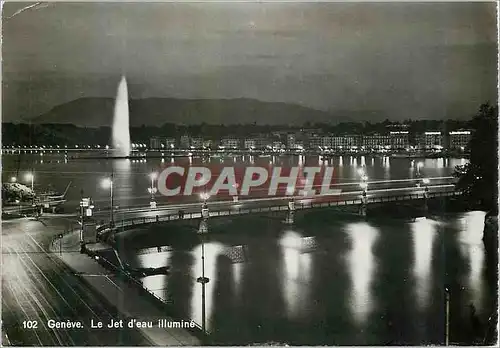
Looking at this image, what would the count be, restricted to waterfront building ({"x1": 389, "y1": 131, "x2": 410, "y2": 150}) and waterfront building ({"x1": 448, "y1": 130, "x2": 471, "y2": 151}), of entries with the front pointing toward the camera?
2

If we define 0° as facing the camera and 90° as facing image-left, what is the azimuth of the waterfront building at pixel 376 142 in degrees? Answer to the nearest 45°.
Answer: approximately 0°

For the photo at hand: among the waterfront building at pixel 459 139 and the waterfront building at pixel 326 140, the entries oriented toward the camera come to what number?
2

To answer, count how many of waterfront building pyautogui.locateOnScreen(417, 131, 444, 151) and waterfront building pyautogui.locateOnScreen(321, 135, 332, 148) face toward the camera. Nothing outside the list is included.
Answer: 2

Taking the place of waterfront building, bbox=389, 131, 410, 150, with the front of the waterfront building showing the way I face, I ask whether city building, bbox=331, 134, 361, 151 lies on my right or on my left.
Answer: on my right

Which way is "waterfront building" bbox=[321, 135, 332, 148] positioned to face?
toward the camera

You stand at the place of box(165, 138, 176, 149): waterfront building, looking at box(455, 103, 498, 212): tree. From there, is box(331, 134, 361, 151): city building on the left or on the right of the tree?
left

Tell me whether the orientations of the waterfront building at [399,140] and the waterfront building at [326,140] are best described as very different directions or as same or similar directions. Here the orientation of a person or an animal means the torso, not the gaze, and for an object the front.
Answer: same or similar directions

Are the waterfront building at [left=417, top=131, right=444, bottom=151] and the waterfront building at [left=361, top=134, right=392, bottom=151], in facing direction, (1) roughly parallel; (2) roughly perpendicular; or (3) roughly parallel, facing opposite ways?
roughly parallel

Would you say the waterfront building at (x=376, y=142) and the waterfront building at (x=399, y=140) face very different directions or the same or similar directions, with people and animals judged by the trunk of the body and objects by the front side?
same or similar directions

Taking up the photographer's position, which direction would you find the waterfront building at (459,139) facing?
facing the viewer
